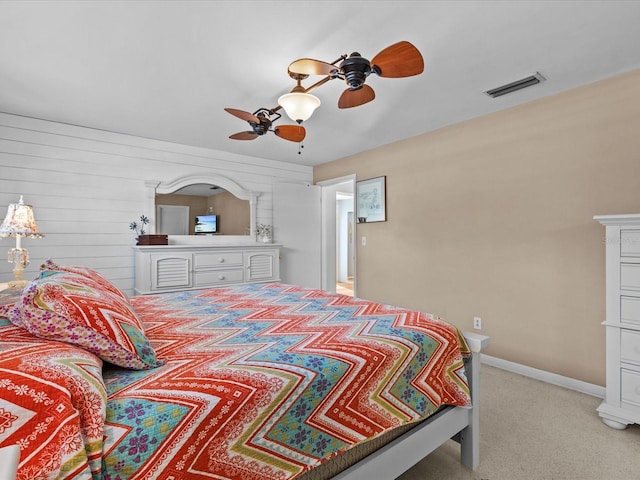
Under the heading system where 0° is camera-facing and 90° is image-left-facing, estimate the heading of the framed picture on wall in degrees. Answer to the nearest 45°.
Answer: approximately 45°

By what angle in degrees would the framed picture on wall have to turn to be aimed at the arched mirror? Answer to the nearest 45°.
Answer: approximately 45° to its right

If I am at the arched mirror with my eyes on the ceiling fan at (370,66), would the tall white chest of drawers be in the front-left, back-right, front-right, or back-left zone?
front-left

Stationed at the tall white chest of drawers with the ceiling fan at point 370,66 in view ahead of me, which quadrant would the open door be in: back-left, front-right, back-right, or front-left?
front-right

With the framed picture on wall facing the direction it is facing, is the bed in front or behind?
in front

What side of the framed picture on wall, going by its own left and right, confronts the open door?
right

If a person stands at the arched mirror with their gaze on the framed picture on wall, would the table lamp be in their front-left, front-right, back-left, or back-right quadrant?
back-right

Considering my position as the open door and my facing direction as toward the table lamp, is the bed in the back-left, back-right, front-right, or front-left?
front-left

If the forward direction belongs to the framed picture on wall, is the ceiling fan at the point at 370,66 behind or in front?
in front

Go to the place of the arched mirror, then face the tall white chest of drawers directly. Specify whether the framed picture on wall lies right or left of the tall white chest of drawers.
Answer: left

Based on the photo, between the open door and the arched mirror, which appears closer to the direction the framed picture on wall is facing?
the arched mirror

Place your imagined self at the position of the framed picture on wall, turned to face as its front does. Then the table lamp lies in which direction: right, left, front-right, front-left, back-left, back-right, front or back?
front

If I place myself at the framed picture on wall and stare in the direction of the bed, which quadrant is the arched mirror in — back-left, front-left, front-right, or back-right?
front-right

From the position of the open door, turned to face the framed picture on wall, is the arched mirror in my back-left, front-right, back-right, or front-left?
back-right

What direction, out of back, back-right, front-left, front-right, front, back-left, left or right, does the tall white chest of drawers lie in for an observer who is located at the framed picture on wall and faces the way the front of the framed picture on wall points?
left

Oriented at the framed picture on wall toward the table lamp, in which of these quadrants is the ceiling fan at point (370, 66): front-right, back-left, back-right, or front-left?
front-left

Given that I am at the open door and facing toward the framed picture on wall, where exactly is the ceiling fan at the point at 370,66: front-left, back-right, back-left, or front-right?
front-right

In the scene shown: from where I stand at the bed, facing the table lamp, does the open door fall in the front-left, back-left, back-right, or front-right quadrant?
front-right
